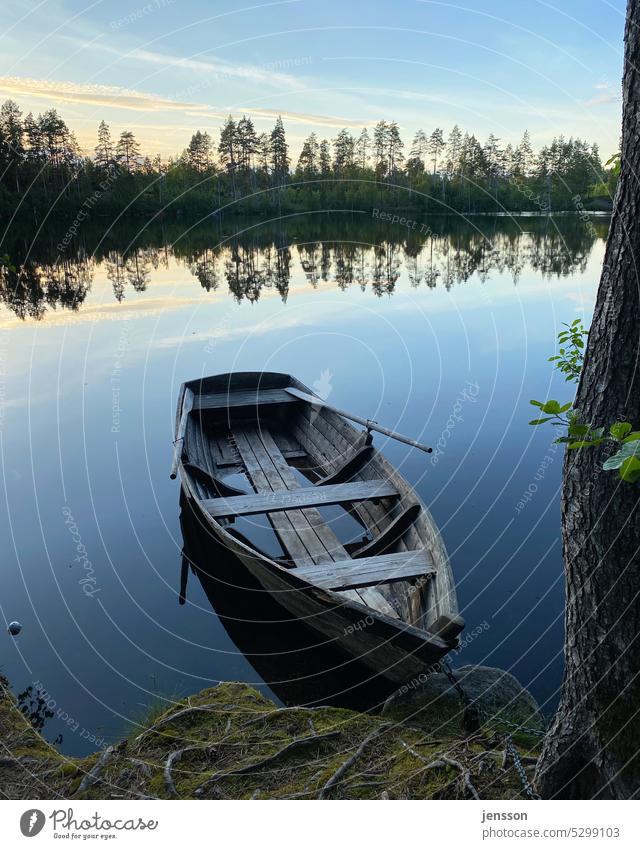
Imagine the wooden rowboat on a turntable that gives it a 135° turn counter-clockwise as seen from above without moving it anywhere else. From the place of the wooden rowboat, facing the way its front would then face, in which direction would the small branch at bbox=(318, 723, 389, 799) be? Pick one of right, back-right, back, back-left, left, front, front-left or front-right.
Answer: back

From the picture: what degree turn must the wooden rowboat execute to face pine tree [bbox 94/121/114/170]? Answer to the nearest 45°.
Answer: approximately 135° to its left

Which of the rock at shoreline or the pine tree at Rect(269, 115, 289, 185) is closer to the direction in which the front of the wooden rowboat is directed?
the rock at shoreline

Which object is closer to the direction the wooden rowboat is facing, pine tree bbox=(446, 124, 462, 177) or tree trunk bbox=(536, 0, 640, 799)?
the tree trunk

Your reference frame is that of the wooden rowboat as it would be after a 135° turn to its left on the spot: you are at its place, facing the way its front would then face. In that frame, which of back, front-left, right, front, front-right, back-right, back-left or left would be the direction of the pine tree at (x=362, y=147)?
front

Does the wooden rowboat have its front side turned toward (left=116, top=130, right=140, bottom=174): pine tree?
no

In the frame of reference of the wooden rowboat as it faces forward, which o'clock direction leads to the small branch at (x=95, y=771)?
The small branch is roughly at 2 o'clock from the wooden rowboat.

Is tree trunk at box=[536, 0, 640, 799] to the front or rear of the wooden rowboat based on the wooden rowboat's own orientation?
to the front

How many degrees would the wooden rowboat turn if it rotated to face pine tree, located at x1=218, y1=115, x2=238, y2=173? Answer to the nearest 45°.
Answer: approximately 135° to its left

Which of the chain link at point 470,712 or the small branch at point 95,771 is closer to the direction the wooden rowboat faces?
the chain link

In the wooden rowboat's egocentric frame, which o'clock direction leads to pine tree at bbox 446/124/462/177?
The pine tree is roughly at 8 o'clock from the wooden rowboat.

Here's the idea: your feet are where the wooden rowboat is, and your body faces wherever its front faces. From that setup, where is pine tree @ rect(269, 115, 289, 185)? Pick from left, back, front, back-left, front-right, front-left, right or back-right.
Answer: back-left

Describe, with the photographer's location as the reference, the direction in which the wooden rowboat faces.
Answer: facing the viewer and to the right of the viewer

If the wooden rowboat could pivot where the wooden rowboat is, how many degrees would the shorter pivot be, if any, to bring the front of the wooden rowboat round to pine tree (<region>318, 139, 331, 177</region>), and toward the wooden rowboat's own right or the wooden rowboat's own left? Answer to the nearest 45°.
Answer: approximately 135° to the wooden rowboat's own left

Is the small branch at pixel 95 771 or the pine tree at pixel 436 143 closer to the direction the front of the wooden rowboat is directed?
the small branch

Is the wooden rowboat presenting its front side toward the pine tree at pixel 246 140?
no

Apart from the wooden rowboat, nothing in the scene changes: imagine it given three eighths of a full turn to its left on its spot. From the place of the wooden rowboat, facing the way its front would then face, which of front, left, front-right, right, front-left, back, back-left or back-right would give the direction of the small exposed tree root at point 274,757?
back

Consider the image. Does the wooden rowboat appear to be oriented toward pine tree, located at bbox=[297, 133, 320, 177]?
no
